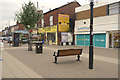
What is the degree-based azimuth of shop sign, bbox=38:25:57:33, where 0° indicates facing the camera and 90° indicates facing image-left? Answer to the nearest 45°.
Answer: approximately 45°

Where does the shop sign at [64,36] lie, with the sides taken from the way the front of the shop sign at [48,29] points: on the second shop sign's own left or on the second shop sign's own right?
on the second shop sign's own left

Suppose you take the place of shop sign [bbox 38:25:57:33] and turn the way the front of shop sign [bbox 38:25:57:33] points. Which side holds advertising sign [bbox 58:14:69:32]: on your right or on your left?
on your left
